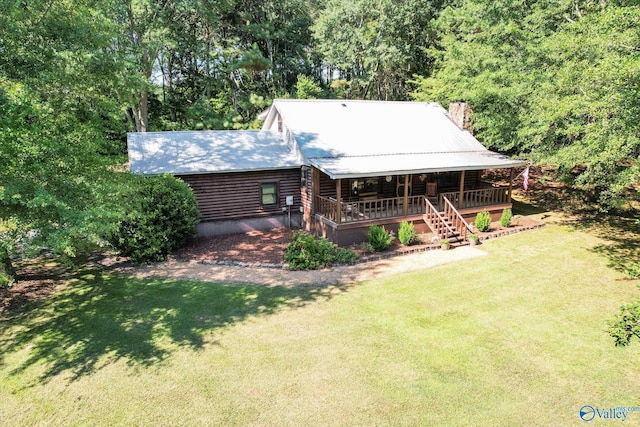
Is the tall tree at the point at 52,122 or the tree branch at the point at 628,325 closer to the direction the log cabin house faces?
the tree branch

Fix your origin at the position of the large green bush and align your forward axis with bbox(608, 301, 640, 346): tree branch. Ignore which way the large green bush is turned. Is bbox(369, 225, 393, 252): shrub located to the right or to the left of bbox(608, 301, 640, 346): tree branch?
left

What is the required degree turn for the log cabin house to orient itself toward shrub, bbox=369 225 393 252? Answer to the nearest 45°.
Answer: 0° — it already faces it

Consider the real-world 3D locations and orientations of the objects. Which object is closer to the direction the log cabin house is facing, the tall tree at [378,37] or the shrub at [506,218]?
the shrub

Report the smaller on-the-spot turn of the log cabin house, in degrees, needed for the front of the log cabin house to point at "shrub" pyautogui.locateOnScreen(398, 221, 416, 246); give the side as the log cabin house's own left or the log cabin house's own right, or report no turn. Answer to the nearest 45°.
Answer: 0° — it already faces it

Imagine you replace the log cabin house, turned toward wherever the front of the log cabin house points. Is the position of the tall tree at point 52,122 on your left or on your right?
on your right

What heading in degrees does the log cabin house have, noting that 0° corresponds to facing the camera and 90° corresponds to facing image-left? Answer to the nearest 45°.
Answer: approximately 315°
